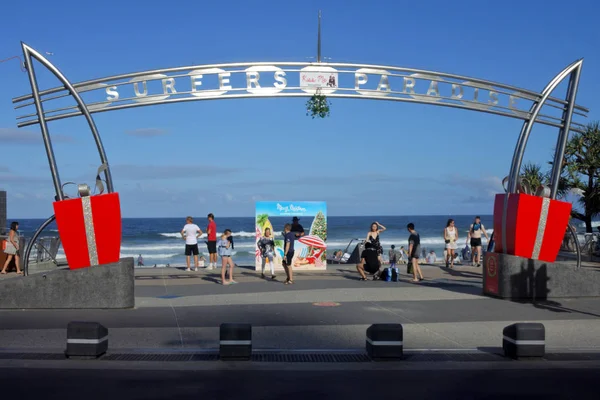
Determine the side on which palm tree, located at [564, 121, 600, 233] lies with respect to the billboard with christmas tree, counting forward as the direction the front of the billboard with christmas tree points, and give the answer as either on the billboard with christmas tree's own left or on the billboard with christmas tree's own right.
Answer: on the billboard with christmas tree's own left

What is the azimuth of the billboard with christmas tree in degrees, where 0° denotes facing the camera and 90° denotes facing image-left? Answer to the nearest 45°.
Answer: approximately 0°

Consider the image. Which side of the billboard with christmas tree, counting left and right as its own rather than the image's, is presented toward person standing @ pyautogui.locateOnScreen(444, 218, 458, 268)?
left

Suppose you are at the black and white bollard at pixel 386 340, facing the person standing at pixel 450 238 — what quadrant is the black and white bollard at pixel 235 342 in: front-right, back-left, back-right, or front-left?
back-left

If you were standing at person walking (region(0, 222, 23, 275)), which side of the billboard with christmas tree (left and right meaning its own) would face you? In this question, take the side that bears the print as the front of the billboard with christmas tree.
right

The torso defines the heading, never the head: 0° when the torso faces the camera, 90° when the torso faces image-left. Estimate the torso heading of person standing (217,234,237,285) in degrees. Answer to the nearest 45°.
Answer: approximately 315°

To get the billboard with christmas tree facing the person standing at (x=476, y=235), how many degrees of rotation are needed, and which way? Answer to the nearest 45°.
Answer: approximately 90° to its left

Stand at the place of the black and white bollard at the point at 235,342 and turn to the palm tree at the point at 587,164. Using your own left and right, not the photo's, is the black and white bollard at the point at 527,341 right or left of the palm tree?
right

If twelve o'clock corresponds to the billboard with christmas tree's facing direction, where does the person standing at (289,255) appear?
The person standing is roughly at 12 o'clock from the billboard with christmas tree.

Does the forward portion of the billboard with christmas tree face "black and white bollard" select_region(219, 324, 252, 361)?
yes
